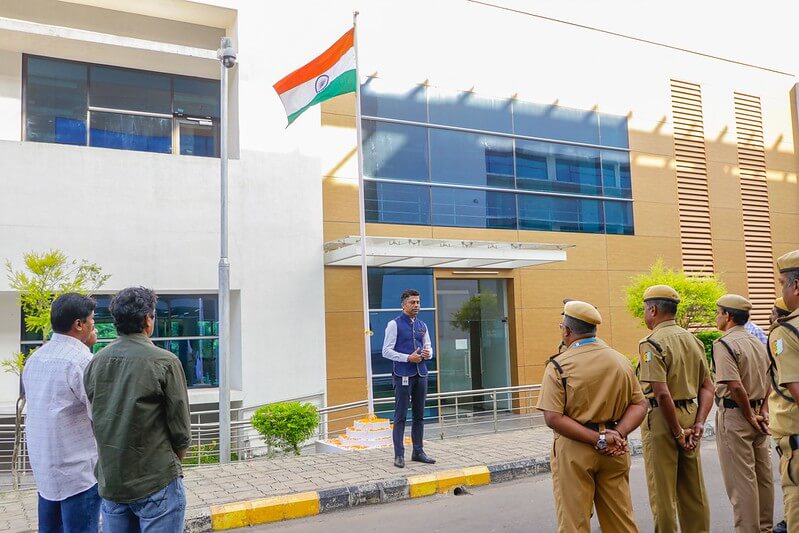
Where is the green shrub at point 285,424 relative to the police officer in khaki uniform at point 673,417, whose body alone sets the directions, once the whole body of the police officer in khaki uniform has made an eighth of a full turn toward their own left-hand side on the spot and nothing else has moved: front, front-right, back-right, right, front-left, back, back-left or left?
front-right

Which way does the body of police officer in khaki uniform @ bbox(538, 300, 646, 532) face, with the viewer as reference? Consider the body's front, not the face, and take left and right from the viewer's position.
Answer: facing away from the viewer and to the left of the viewer

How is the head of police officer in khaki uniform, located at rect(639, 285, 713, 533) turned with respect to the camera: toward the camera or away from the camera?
away from the camera

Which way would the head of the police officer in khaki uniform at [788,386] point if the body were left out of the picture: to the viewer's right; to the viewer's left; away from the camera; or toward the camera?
to the viewer's left

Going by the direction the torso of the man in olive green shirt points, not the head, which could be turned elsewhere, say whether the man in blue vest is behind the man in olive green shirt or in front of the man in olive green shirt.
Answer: in front

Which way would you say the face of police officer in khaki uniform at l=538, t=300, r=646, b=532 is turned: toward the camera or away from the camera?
away from the camera

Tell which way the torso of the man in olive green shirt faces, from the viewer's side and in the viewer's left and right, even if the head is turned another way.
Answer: facing away from the viewer and to the right of the viewer

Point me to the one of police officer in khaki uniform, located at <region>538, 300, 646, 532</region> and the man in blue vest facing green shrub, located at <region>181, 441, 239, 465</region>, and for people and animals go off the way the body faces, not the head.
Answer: the police officer in khaki uniform

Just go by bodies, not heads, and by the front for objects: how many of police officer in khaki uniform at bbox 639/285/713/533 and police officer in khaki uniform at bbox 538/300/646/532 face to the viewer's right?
0

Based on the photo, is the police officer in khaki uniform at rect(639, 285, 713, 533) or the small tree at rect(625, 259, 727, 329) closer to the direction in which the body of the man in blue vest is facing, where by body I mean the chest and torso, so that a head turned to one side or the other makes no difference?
the police officer in khaki uniform

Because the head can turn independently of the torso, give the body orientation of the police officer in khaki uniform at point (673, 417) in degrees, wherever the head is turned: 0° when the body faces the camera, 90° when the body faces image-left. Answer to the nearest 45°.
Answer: approximately 135°

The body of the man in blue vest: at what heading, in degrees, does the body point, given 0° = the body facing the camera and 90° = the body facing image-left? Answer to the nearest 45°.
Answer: approximately 315°

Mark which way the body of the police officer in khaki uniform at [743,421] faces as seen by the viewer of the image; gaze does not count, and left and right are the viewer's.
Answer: facing away from the viewer and to the left of the viewer

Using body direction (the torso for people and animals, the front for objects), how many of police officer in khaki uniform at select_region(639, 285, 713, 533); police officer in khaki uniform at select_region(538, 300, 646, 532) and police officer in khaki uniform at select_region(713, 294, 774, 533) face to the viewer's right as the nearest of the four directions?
0

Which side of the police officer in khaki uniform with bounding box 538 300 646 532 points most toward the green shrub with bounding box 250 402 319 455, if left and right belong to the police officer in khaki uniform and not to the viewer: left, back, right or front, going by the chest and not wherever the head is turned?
front

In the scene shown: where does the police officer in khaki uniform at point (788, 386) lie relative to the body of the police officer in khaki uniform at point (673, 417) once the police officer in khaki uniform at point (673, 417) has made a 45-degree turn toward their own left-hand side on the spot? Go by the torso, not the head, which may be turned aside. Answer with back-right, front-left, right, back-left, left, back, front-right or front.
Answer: back-left

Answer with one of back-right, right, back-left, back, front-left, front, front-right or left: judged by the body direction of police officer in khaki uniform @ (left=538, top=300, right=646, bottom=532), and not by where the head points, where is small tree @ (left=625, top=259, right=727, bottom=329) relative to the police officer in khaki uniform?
front-right
